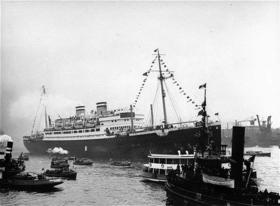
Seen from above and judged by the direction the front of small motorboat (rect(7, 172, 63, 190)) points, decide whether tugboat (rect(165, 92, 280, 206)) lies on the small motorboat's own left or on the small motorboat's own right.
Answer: on the small motorboat's own right

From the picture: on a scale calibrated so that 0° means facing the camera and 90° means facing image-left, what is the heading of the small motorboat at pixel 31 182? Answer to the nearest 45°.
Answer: approximately 270°

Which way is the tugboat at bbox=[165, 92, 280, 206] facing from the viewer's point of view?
to the viewer's left
